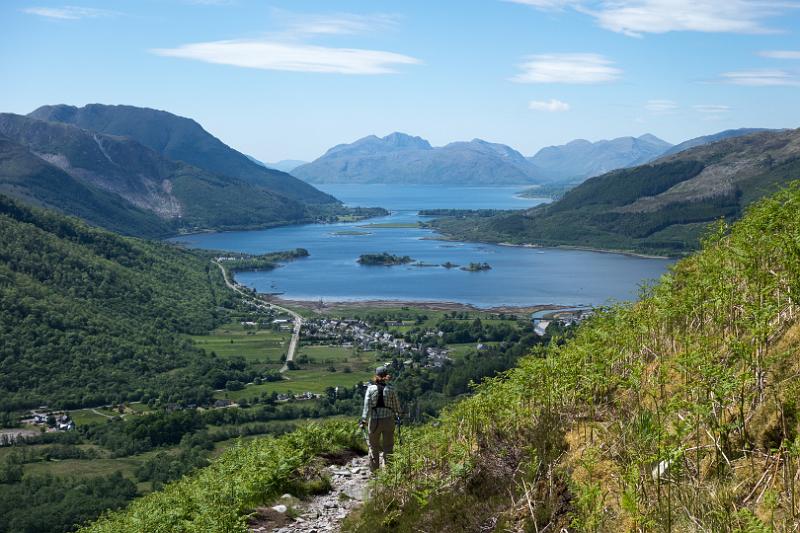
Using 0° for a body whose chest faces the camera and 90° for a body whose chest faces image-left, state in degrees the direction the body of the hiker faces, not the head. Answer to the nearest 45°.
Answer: approximately 180°
